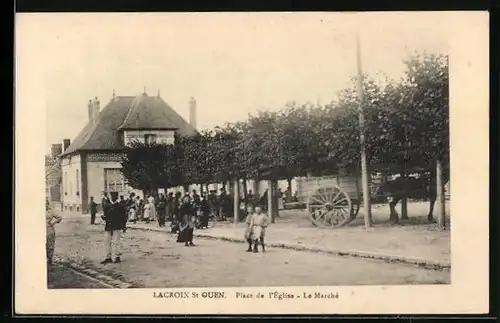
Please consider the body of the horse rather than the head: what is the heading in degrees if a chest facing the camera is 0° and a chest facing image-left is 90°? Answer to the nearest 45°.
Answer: approximately 270°

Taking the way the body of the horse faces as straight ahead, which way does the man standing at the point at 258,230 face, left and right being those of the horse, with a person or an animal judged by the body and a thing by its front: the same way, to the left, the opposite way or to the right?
to the right

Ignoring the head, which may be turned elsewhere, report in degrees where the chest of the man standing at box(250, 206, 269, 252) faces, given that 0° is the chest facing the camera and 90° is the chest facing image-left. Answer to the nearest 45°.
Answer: approximately 0°

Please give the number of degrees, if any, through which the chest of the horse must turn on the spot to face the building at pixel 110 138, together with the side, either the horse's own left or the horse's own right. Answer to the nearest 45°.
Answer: approximately 180°

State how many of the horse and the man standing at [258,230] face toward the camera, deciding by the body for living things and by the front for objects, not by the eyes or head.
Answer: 1

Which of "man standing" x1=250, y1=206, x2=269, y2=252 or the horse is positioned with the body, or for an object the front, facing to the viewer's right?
the horse

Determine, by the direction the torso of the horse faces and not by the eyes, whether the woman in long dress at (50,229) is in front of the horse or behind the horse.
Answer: behind
